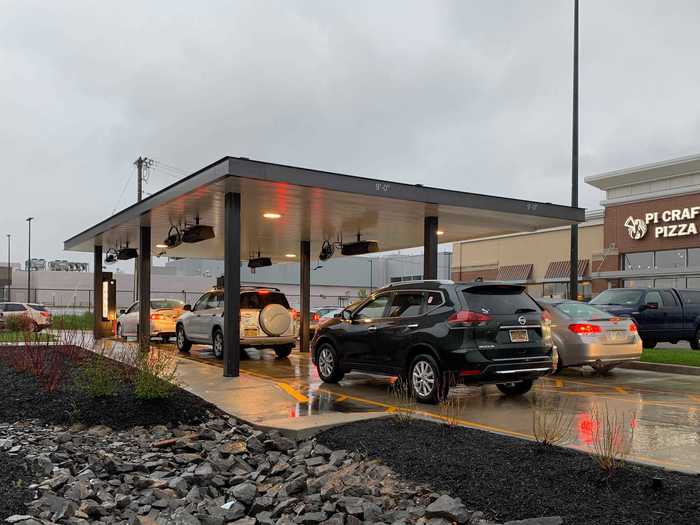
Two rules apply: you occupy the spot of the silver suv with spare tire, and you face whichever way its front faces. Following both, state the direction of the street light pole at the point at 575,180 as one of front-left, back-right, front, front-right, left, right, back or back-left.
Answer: back-right

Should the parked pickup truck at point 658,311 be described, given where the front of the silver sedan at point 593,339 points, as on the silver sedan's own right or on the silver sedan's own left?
on the silver sedan's own right

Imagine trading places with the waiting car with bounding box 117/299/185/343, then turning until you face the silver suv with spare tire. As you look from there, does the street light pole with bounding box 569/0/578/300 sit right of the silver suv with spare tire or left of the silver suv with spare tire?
left

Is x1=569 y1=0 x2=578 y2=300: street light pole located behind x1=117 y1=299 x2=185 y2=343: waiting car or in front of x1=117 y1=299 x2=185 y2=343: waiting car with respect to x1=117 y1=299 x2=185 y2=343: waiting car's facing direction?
behind

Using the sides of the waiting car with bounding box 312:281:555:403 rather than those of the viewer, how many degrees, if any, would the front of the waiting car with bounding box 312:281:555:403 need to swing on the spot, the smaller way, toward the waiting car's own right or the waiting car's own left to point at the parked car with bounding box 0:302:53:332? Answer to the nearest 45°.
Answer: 0° — it already faces it

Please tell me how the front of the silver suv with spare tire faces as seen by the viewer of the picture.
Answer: facing away from the viewer and to the left of the viewer

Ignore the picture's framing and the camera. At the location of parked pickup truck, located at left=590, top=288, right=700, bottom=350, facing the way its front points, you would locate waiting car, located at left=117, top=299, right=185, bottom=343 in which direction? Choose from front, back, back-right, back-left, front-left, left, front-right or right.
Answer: front-right

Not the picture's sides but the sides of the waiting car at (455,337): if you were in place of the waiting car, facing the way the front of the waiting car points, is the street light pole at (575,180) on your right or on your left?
on your right

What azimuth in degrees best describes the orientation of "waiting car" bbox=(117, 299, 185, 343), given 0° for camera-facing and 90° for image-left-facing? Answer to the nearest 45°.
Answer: approximately 135°

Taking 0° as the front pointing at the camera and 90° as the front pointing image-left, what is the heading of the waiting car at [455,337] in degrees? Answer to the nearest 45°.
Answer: approximately 135°

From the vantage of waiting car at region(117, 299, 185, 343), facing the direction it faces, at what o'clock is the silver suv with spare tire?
The silver suv with spare tire is roughly at 7 o'clock from the waiting car.
